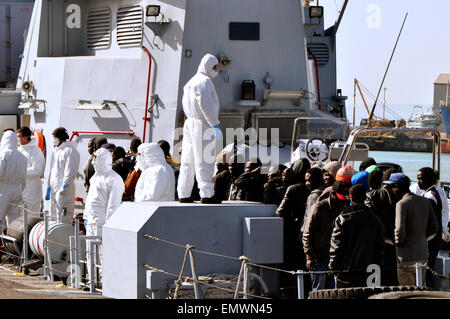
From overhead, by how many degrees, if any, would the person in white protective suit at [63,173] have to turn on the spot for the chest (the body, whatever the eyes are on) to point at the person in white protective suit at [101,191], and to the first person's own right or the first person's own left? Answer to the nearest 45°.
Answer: approximately 45° to the first person's own left

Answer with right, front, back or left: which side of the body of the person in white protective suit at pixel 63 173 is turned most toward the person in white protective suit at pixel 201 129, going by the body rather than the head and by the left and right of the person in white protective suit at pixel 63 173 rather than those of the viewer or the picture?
left

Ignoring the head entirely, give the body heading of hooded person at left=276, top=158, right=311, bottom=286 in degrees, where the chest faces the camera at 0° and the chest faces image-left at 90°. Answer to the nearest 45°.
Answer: approximately 90°

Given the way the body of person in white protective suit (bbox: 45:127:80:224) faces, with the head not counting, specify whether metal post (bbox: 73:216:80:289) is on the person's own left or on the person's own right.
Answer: on the person's own left

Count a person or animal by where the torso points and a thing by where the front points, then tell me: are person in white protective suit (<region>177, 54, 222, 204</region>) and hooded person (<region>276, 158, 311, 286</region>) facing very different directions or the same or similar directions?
very different directions

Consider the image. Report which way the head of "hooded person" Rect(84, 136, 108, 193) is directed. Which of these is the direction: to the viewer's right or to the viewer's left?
to the viewer's left

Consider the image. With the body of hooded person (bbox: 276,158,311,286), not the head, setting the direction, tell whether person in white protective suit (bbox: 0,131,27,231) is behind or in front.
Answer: in front

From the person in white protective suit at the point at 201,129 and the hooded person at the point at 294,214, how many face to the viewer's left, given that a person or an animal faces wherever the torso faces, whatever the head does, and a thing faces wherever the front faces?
1
